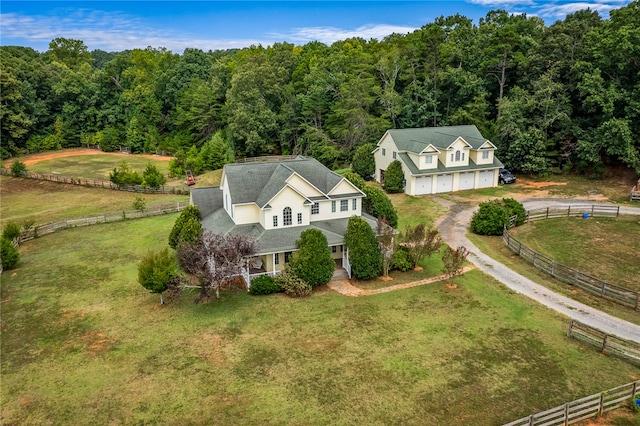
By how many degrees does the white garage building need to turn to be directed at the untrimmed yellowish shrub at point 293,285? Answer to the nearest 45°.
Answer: approximately 45° to its right

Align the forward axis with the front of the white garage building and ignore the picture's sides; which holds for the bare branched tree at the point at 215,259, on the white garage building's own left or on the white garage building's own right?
on the white garage building's own right

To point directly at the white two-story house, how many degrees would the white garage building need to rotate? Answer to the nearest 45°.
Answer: approximately 90° to its right

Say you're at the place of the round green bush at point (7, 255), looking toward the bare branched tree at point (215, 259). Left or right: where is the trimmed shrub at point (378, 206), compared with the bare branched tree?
left

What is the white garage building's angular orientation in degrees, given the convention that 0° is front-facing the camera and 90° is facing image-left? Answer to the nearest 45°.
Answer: approximately 315°

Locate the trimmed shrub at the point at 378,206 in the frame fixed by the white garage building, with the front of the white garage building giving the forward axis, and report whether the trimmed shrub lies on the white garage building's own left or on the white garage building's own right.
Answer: on the white garage building's own right

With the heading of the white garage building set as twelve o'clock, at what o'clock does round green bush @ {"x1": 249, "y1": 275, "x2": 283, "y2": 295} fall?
The round green bush is roughly at 2 o'clock from the white garage building.

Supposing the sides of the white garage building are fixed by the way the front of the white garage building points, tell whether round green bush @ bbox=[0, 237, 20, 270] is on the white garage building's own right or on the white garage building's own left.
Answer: on the white garage building's own right
